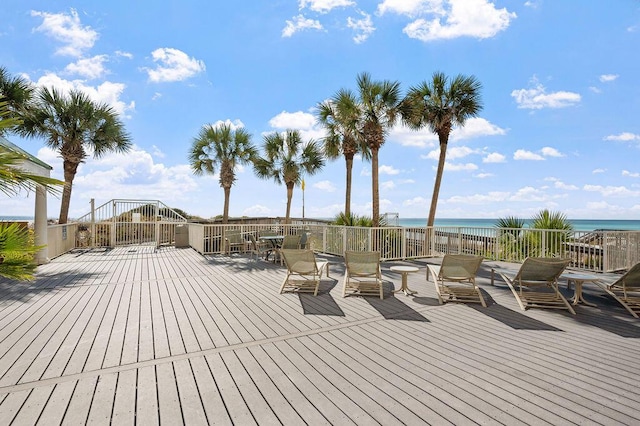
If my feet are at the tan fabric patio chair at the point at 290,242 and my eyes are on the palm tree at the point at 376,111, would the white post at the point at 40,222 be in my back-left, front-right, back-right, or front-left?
back-left

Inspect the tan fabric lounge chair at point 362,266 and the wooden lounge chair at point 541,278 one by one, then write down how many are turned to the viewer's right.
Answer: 0

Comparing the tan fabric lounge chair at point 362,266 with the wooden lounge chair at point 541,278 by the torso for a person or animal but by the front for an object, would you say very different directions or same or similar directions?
same or similar directions

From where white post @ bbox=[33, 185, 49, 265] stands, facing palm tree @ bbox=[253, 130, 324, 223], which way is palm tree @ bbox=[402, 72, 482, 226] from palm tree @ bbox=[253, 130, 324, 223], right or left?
right
